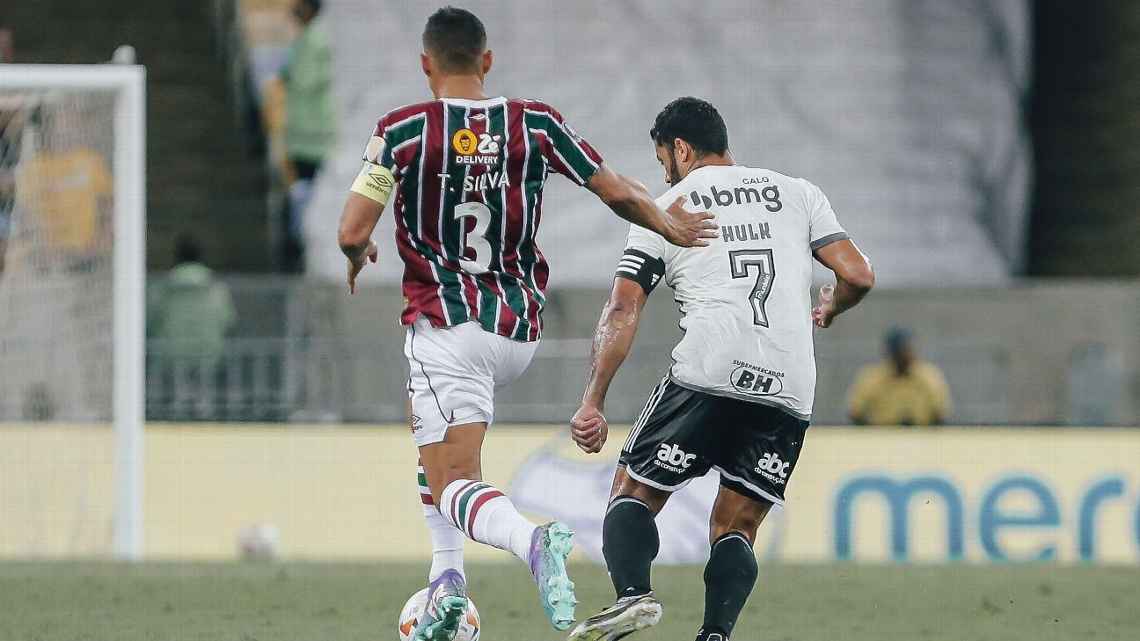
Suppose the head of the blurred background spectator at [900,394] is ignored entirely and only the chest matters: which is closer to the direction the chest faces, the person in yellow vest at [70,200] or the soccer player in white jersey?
the soccer player in white jersey

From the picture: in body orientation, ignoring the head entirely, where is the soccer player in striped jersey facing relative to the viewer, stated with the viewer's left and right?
facing away from the viewer

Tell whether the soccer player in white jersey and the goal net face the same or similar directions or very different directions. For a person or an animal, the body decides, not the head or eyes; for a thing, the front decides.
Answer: very different directions

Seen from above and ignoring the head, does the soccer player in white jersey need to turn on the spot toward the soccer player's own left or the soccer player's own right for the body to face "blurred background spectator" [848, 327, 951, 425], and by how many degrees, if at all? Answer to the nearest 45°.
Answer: approximately 45° to the soccer player's own right

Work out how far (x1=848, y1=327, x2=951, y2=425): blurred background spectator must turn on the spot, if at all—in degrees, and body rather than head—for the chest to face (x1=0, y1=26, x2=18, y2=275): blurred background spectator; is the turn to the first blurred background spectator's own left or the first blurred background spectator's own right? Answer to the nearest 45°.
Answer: approximately 45° to the first blurred background spectator's own right

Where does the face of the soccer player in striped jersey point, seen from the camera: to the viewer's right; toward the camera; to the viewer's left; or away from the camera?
away from the camera

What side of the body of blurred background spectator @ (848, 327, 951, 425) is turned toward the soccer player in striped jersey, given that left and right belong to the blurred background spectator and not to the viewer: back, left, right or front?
front

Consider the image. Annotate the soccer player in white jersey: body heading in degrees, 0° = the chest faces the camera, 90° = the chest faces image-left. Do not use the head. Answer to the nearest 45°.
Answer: approximately 135°

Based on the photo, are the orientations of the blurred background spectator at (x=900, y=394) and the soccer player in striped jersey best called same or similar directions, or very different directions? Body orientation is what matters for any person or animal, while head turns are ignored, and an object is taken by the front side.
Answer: very different directions
